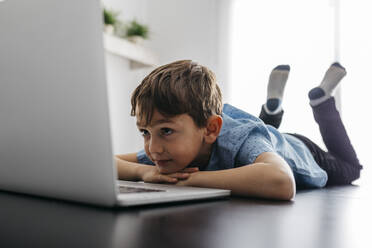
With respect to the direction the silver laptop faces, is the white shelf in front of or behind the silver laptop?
in front

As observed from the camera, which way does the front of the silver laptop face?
facing away from the viewer and to the right of the viewer

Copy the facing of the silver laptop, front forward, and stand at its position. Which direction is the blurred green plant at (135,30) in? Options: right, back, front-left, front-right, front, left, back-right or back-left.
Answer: front-left

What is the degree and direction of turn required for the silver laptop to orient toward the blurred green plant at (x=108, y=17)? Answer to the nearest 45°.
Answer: approximately 45° to its left

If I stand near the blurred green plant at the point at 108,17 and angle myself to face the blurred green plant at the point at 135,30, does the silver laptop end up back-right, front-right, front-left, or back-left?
back-right
